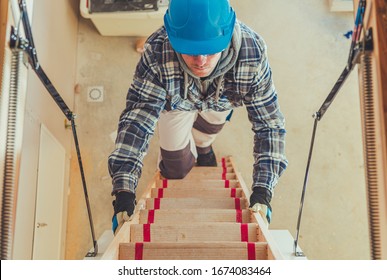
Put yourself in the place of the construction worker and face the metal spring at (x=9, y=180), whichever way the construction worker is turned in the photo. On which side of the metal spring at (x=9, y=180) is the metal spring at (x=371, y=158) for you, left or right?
left

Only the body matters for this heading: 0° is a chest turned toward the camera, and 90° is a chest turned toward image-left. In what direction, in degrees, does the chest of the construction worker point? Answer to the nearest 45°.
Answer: approximately 0°
